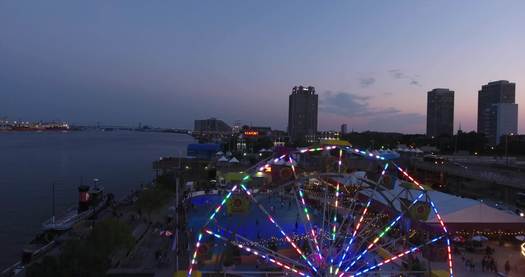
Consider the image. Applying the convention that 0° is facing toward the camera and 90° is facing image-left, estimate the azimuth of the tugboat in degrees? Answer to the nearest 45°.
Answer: approximately 225°

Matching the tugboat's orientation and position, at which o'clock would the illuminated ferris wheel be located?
The illuminated ferris wheel is roughly at 4 o'clock from the tugboat.
